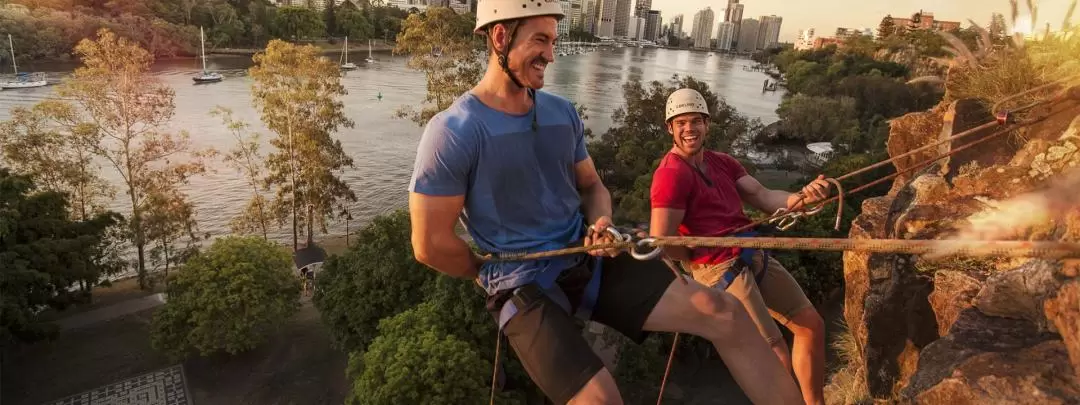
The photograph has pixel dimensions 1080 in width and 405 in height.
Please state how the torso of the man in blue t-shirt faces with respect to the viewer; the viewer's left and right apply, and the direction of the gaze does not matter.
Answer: facing the viewer and to the right of the viewer

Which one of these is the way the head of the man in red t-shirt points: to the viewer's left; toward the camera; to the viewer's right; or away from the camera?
toward the camera

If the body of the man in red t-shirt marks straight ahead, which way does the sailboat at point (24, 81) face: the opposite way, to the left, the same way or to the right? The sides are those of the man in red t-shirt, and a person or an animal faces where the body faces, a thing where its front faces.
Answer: to the right

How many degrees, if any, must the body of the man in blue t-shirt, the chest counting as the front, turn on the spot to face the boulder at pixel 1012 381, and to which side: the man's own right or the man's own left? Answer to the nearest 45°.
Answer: approximately 45° to the man's own left

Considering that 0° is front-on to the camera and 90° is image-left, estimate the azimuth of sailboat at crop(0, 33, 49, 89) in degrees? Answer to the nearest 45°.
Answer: approximately 90°

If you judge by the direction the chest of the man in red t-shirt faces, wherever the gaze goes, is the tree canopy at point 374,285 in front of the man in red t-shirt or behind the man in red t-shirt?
behind

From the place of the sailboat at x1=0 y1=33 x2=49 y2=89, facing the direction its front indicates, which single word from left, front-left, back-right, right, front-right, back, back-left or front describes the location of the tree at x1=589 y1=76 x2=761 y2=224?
back-left

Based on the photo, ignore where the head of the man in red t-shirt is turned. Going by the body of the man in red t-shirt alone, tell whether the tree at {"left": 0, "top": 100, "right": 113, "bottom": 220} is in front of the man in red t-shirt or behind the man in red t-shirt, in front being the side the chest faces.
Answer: behind

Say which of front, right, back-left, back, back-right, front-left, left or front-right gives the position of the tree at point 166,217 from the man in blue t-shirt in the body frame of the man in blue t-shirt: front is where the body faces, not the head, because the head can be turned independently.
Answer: back

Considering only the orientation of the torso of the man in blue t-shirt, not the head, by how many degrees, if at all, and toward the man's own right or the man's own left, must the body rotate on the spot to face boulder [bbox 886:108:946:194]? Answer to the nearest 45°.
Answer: approximately 90° to the man's own left

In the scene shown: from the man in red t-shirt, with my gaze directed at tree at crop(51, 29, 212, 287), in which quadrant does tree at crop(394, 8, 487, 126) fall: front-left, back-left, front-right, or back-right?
front-right

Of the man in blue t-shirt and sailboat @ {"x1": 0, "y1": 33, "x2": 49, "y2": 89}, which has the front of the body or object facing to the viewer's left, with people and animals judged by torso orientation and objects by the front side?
the sailboat

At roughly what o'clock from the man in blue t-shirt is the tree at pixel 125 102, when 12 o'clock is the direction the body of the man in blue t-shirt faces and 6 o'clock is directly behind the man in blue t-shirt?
The tree is roughly at 6 o'clock from the man in blue t-shirt.

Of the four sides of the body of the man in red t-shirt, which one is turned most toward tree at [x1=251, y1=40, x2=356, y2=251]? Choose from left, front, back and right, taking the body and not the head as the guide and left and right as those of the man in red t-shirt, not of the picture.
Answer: back

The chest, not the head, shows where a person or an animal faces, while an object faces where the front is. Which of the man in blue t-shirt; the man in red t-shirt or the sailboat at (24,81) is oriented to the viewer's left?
the sailboat

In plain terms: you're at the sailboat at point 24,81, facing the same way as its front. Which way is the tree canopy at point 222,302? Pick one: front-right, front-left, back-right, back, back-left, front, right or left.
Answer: left

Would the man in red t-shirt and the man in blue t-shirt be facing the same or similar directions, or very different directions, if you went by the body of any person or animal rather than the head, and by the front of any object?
same or similar directions

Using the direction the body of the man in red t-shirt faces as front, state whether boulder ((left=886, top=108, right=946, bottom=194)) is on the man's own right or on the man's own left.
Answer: on the man's own left
